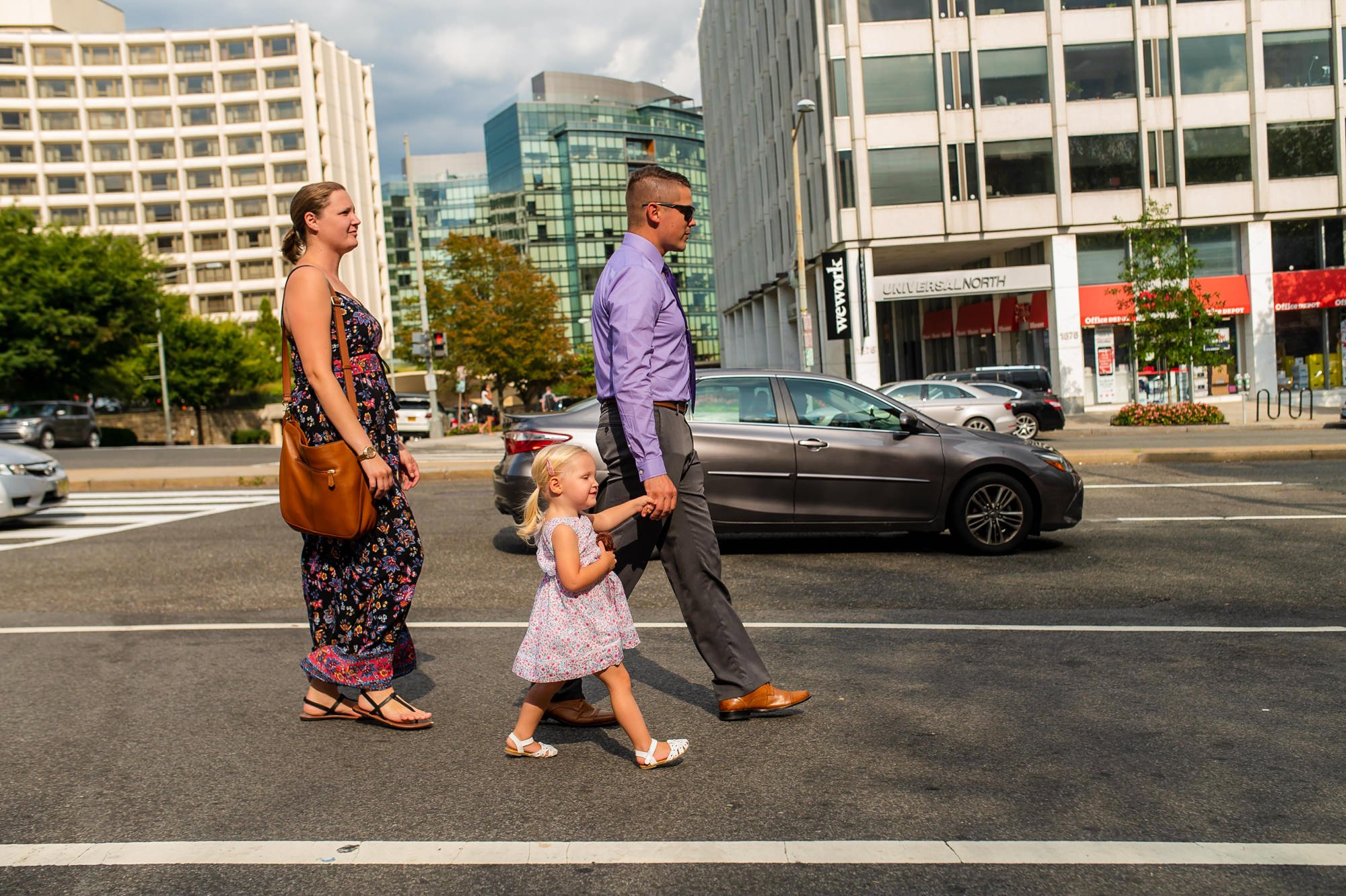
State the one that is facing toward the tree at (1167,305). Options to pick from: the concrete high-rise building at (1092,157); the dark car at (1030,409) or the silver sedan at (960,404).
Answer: the concrete high-rise building

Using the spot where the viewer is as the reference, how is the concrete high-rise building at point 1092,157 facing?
facing the viewer

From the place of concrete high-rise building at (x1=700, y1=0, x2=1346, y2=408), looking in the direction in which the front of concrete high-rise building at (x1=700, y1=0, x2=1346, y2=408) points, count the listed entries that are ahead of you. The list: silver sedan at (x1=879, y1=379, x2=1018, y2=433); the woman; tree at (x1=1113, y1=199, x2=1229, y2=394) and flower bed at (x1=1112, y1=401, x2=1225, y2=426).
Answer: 4

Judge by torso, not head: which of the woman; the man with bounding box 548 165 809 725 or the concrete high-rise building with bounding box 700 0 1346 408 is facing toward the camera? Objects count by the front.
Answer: the concrete high-rise building

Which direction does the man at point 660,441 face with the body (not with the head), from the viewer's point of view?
to the viewer's right

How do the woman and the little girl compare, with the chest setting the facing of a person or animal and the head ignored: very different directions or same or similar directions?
same or similar directions

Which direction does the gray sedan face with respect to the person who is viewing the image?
facing to the right of the viewer

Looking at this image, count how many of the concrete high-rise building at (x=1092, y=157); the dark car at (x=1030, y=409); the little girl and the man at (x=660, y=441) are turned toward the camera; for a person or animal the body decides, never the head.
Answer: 1

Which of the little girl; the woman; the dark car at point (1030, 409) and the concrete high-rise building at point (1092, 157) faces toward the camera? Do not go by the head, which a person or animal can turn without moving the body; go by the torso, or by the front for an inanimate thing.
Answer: the concrete high-rise building

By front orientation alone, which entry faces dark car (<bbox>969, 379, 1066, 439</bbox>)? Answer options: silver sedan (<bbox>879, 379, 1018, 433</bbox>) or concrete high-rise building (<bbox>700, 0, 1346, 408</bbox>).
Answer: the concrete high-rise building

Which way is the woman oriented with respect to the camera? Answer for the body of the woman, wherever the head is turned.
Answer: to the viewer's right

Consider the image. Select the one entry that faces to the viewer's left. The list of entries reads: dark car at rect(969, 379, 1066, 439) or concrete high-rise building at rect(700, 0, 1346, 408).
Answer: the dark car

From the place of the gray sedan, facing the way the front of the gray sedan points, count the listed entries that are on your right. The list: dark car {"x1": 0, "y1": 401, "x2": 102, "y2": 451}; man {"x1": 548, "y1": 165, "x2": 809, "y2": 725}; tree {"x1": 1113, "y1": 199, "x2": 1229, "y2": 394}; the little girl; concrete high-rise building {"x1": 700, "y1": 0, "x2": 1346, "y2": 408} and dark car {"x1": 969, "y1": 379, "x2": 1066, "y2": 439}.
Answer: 2

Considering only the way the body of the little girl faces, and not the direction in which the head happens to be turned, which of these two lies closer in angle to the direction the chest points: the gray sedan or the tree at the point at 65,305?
the gray sedan

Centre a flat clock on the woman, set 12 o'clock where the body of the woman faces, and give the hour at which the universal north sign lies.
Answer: The universal north sign is roughly at 10 o'clock from the woman.

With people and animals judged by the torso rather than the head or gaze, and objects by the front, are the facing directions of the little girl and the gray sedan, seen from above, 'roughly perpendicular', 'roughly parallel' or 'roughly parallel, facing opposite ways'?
roughly parallel
